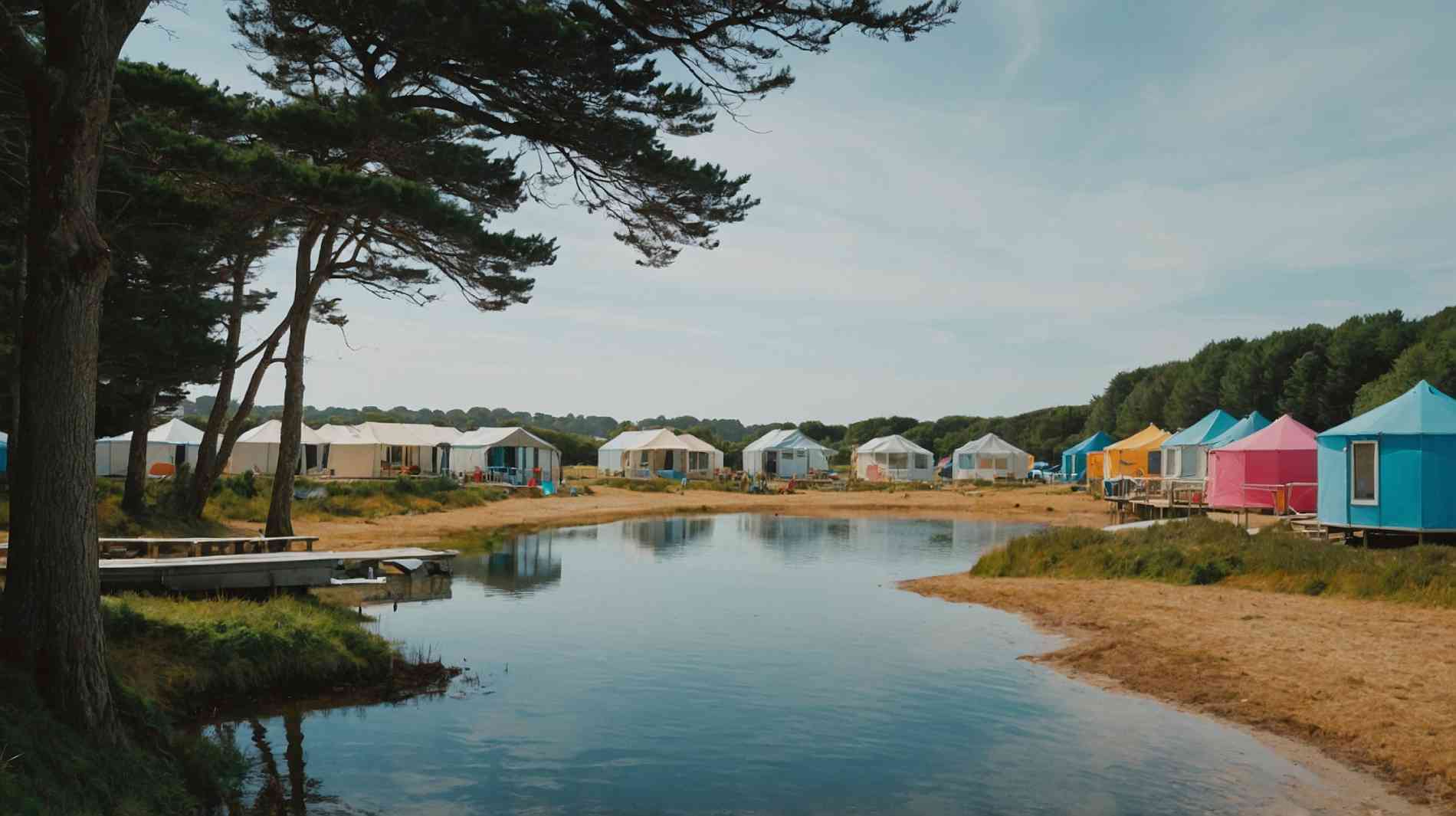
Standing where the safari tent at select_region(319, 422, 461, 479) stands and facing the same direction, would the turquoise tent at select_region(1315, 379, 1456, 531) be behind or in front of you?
in front

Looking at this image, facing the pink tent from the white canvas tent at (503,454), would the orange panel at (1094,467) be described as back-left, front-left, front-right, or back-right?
front-left

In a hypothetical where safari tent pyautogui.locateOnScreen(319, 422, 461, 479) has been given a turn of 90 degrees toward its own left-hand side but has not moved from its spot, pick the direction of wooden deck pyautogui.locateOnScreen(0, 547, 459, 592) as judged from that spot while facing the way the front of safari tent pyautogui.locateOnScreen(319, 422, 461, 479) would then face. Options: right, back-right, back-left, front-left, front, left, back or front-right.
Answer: back-right

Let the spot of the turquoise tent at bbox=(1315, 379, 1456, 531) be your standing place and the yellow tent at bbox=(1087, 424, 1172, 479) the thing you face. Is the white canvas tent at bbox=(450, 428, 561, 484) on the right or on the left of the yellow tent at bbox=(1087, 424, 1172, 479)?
left

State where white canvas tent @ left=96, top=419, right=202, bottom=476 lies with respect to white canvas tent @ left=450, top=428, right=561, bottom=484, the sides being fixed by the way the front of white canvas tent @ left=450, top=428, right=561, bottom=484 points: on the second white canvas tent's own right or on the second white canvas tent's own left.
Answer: on the second white canvas tent's own right

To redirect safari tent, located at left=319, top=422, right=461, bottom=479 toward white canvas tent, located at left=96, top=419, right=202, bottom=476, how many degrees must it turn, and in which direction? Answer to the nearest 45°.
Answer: approximately 90° to its right

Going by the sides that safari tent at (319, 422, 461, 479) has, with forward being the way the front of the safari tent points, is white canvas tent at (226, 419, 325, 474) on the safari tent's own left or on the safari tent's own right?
on the safari tent's own right

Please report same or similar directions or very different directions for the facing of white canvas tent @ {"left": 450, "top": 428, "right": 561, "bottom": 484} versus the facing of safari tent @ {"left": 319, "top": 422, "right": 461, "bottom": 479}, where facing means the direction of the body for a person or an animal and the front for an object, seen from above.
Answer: same or similar directions

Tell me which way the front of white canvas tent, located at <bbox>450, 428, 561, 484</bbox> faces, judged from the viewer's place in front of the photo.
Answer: facing the viewer and to the right of the viewer

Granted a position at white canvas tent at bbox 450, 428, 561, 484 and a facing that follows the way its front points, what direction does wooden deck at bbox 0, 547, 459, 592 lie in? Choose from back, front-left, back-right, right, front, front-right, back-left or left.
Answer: front-right

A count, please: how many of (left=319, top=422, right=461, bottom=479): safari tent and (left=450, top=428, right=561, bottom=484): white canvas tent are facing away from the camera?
0

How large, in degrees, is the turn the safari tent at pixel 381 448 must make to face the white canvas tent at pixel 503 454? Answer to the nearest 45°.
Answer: approximately 45° to its left
